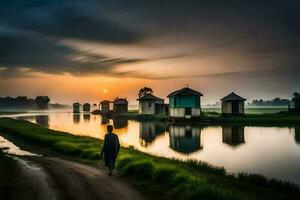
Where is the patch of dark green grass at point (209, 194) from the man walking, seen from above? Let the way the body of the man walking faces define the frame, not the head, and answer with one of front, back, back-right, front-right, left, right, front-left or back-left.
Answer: back-right

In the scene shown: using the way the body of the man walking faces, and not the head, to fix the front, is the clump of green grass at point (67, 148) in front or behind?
in front

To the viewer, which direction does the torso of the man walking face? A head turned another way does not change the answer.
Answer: away from the camera

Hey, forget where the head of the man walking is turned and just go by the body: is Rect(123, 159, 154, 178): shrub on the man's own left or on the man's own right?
on the man's own right
